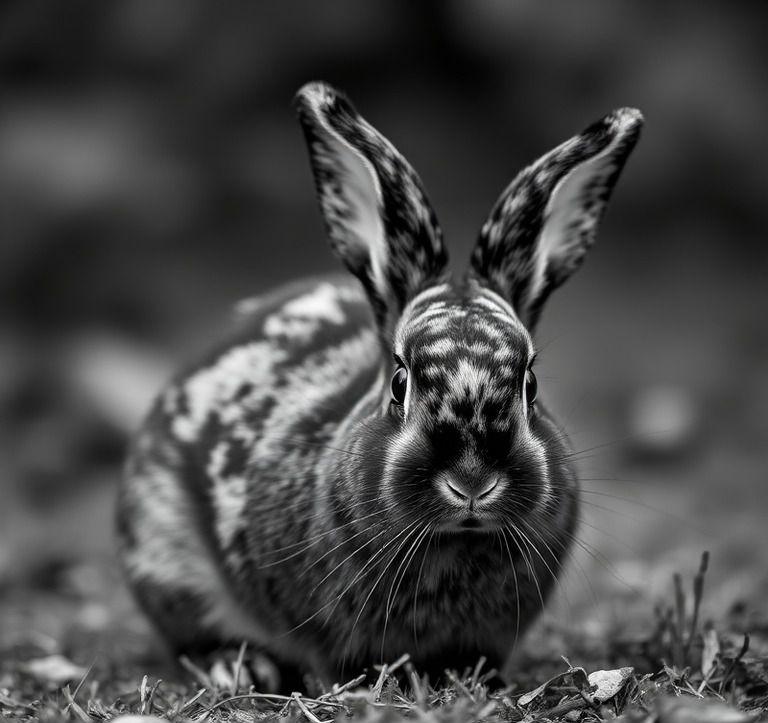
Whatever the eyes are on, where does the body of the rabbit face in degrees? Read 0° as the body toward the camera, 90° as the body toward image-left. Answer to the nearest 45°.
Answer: approximately 315°

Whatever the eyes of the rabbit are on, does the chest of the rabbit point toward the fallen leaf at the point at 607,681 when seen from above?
yes

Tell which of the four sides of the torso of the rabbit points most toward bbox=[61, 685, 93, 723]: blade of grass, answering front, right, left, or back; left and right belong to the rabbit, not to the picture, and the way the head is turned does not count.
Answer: right
